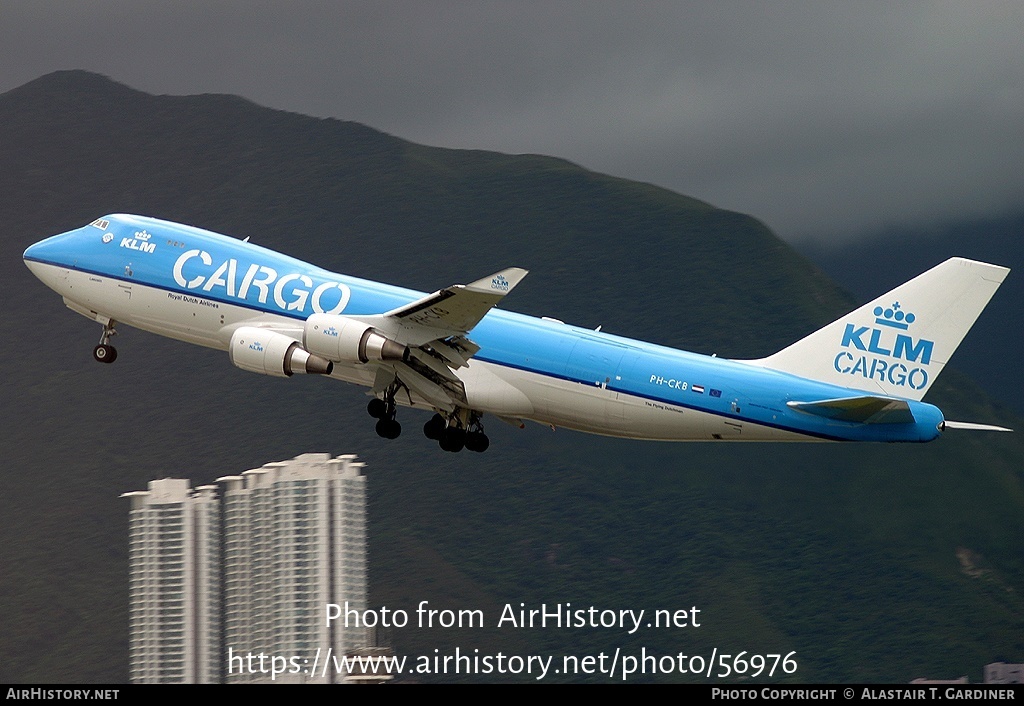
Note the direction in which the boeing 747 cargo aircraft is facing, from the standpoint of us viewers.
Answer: facing to the left of the viewer
